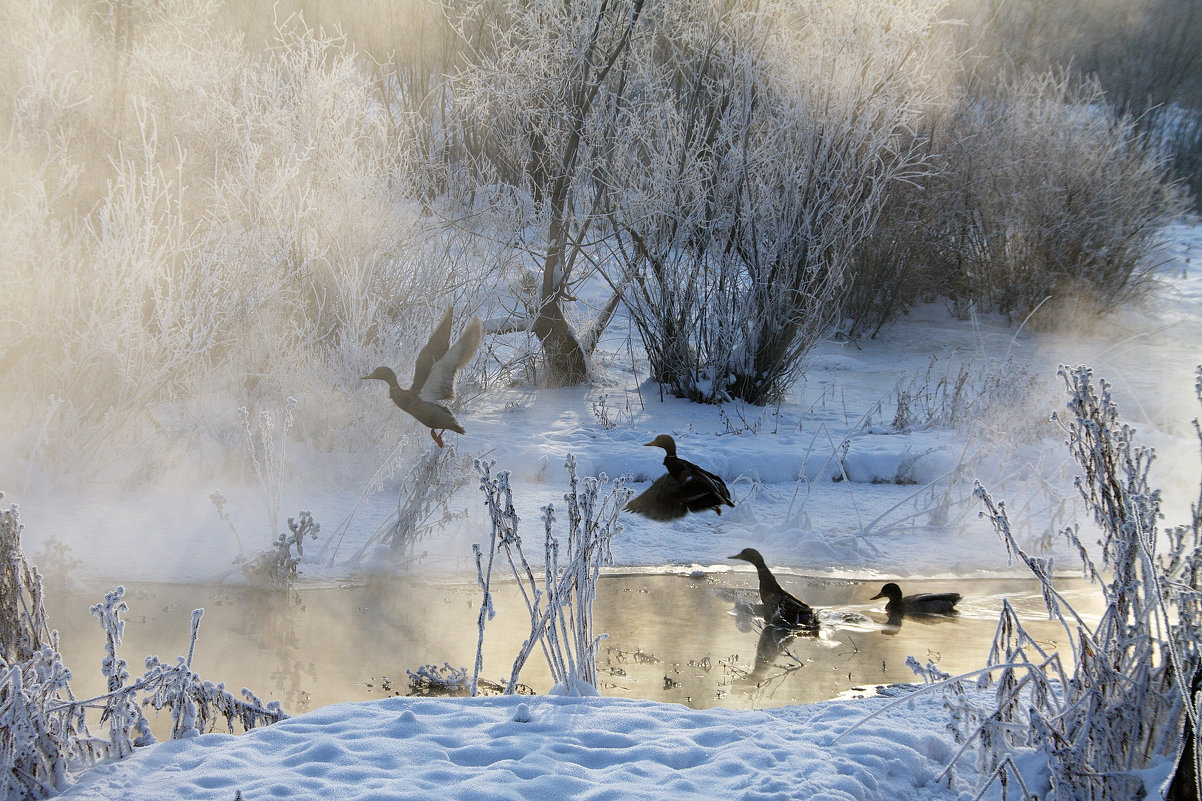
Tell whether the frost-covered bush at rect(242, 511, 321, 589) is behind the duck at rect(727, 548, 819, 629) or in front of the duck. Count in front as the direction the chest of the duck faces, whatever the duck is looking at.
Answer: in front

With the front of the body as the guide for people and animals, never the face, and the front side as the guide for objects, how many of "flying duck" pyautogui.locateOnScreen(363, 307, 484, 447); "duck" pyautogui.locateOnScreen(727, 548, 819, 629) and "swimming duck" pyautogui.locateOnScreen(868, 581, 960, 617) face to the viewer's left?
3

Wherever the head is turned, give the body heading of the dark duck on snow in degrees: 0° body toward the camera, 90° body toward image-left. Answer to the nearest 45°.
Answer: approximately 90°

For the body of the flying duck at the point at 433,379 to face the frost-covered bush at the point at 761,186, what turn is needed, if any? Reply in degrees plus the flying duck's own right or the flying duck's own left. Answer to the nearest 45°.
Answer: approximately 135° to the flying duck's own right

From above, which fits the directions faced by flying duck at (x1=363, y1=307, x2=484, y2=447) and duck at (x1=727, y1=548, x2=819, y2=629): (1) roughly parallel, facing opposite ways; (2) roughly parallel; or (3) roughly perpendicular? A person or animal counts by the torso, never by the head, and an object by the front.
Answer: roughly parallel

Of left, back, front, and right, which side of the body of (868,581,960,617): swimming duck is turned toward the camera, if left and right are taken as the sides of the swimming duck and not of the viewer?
left

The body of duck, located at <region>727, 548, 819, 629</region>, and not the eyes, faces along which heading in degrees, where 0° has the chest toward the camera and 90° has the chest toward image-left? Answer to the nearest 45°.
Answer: approximately 90°

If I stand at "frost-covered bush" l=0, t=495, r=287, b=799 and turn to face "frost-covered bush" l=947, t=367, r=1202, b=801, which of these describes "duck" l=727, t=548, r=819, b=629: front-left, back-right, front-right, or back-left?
front-left

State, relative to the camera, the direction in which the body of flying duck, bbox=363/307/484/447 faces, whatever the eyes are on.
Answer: to the viewer's left

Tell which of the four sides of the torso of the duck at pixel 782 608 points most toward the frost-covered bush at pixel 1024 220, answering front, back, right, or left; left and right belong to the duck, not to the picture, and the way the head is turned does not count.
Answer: right
